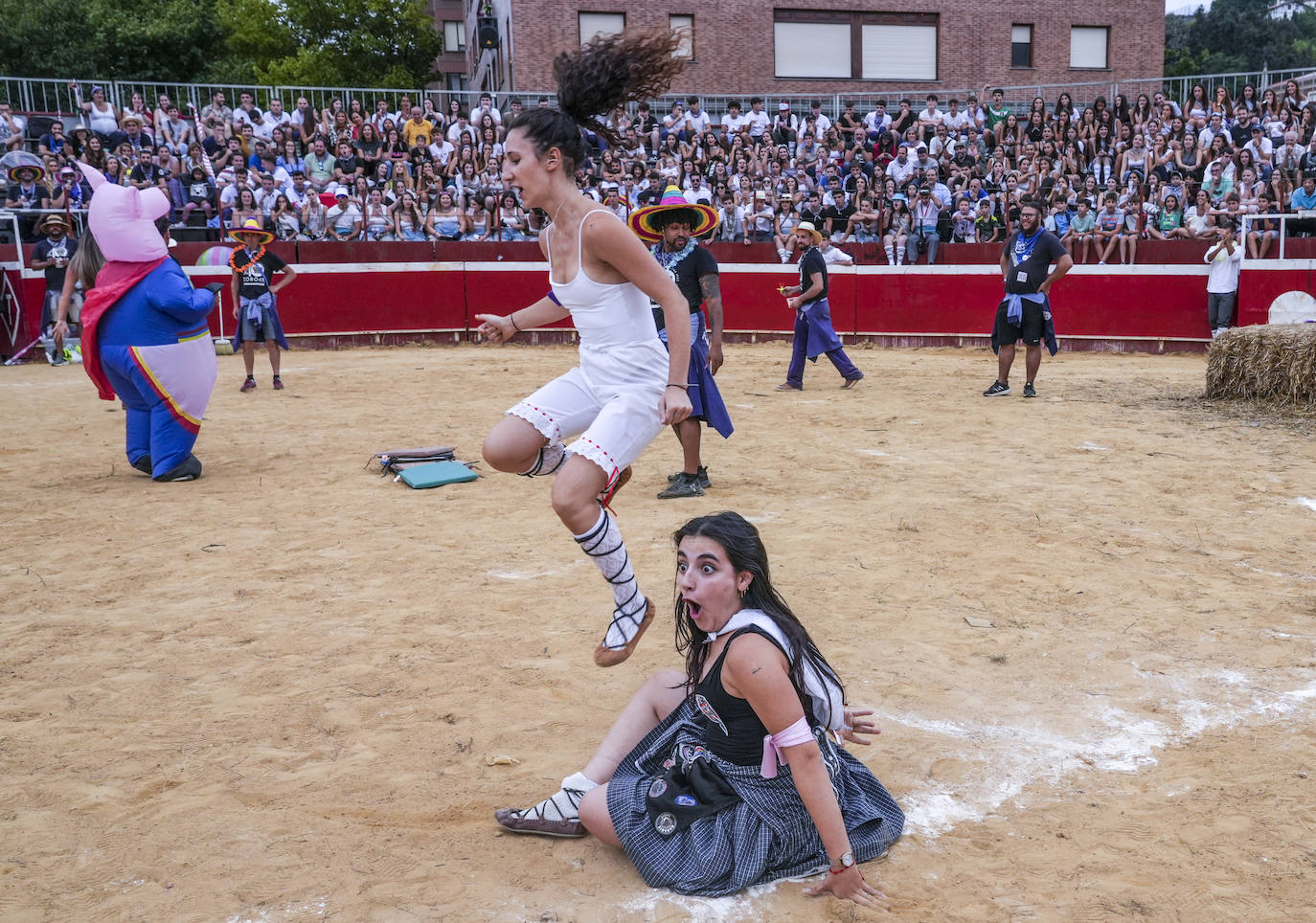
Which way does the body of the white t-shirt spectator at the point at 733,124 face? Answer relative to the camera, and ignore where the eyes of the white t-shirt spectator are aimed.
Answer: toward the camera

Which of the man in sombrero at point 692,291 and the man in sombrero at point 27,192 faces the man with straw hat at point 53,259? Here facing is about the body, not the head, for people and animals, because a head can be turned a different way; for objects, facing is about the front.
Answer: the man in sombrero at point 27,192

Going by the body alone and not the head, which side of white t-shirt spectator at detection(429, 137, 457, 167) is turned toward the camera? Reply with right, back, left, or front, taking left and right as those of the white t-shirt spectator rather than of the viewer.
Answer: front

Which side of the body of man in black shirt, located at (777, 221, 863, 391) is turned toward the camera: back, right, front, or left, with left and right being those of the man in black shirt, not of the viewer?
left

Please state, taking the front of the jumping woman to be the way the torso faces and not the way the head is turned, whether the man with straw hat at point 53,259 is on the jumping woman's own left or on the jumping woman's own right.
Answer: on the jumping woman's own right

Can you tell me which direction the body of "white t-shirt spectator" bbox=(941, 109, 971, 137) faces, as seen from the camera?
toward the camera

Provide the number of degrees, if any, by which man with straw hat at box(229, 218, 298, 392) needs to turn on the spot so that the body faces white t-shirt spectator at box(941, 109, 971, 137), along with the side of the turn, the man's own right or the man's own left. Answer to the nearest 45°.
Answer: approximately 135° to the man's own left

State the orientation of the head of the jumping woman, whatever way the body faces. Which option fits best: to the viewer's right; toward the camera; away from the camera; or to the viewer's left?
to the viewer's left

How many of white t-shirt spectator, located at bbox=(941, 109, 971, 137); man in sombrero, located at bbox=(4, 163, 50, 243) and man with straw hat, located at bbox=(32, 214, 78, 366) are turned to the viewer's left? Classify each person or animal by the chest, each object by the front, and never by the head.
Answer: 0

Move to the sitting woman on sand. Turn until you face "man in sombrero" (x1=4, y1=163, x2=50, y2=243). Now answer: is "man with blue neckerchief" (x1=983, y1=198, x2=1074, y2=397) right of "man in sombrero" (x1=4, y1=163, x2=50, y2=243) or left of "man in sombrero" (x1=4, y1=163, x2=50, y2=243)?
right

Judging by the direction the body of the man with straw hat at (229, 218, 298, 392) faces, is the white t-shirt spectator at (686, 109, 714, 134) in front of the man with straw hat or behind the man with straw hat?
behind

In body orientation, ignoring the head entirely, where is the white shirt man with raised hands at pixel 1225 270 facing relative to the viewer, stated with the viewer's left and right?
facing the viewer

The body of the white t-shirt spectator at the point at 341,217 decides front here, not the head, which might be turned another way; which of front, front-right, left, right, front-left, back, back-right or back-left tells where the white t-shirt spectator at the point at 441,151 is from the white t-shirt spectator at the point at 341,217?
back-left

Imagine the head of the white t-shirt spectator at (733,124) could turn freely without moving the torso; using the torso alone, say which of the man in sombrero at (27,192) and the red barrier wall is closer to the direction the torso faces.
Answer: the red barrier wall

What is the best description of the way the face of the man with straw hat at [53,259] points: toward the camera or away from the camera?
toward the camera
